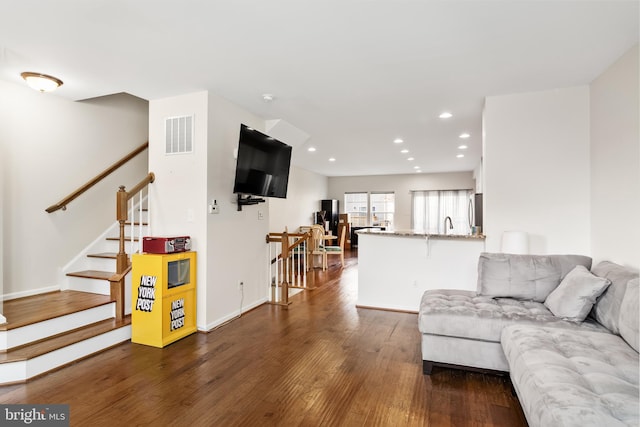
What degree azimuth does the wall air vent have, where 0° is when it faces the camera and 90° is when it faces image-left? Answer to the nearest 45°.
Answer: approximately 0°

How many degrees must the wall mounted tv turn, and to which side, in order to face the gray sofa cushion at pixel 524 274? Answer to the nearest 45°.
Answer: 0° — it already faces it

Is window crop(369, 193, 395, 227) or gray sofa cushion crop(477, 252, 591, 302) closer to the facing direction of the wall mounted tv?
the gray sofa cushion

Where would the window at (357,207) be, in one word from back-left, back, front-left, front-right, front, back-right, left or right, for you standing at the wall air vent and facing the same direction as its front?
back-left

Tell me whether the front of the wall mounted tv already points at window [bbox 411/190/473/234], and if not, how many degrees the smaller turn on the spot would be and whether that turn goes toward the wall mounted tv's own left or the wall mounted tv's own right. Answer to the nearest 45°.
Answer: approximately 90° to the wall mounted tv's own left

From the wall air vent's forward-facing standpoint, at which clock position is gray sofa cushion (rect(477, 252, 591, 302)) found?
The gray sofa cushion is roughly at 10 o'clock from the wall air vent.
